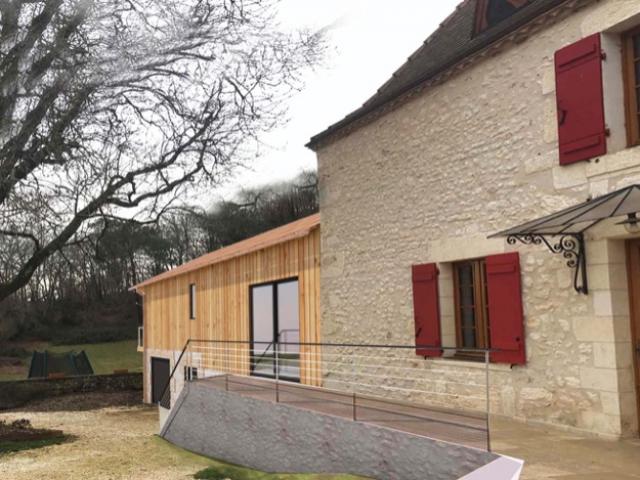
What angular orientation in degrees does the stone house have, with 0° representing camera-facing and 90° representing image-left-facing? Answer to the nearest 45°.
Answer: approximately 45°

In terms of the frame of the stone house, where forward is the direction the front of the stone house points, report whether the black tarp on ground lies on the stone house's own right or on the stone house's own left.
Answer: on the stone house's own right

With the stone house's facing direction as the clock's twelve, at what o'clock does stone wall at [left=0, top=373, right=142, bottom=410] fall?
The stone wall is roughly at 3 o'clock from the stone house.
